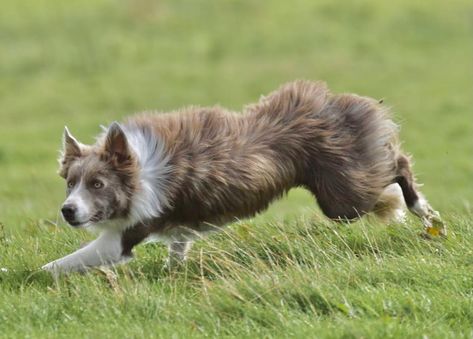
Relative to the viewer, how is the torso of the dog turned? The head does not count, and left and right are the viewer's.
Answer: facing to the left of the viewer
